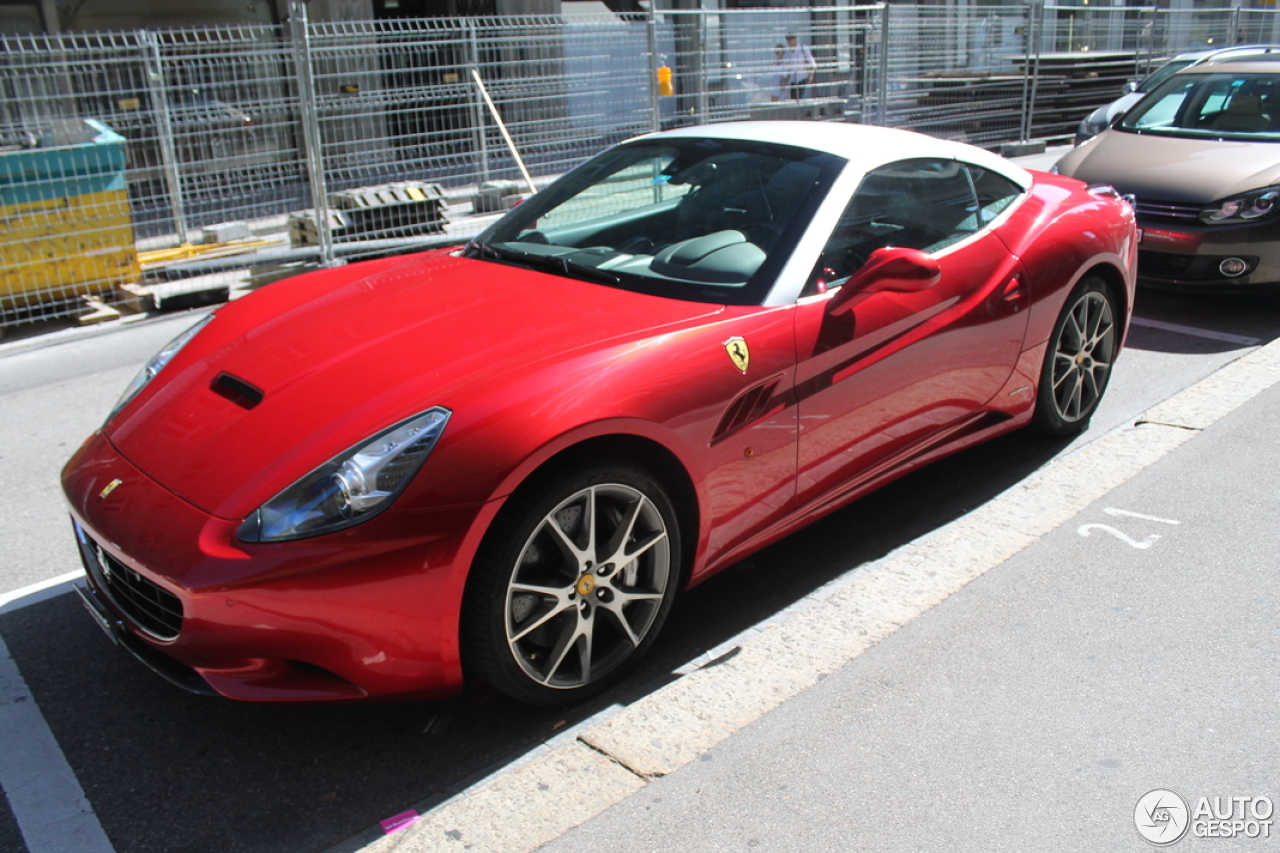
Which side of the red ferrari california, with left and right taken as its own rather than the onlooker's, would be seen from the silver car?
back

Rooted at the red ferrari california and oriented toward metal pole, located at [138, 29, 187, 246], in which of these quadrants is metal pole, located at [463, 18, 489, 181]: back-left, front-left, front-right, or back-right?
front-right

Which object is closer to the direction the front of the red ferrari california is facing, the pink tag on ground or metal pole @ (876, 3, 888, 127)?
the pink tag on ground

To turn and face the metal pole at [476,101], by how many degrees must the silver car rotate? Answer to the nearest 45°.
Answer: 0° — it already faces it

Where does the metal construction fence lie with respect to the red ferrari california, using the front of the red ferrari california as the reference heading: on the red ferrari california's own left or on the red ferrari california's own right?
on the red ferrari california's own right

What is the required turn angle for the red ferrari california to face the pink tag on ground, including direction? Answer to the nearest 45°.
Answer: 0° — it already faces it

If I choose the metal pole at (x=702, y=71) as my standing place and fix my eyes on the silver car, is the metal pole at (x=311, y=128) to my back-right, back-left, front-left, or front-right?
back-right

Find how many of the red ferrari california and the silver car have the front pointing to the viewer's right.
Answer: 0

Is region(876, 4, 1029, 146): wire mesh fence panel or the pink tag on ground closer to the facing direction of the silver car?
the pink tag on ground

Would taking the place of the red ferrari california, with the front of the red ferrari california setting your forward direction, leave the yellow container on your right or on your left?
on your right

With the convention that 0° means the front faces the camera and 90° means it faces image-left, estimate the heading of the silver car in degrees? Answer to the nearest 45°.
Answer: approximately 45°

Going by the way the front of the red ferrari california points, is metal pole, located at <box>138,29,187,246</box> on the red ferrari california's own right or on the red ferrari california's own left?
on the red ferrari california's own right

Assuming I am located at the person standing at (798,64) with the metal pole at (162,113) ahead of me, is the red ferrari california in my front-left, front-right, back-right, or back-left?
front-left

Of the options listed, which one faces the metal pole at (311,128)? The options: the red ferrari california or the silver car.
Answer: the silver car

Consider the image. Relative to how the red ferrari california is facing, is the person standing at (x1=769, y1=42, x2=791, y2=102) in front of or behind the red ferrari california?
behind
